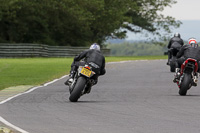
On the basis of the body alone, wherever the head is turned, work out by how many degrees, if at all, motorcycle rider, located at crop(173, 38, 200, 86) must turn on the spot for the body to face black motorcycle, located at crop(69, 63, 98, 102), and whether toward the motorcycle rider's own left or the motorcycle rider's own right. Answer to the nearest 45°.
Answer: approximately 135° to the motorcycle rider's own left

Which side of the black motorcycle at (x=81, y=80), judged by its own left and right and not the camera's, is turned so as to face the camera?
back

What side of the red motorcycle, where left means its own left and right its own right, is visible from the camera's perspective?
back

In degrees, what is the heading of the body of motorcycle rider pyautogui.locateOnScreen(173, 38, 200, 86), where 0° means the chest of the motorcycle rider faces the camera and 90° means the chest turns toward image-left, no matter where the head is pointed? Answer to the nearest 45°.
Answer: approximately 180°

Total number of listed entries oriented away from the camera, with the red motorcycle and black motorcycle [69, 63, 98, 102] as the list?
2

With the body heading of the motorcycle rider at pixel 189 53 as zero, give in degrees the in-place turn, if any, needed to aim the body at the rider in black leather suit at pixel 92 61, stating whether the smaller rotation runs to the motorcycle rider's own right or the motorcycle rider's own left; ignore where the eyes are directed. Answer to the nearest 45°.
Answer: approximately 135° to the motorcycle rider's own left

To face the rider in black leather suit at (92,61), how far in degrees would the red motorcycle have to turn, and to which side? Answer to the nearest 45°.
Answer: approximately 135° to its left
